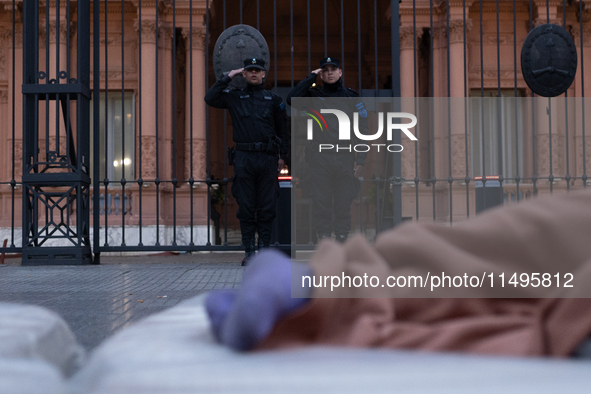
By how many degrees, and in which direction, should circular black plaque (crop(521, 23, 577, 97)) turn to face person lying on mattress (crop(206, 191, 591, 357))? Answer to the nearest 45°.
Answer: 0° — it already faces them

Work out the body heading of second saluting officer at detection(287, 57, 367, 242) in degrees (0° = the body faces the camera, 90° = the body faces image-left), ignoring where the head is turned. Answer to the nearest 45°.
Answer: approximately 0°

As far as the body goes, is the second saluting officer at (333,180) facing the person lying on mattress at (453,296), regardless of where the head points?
yes

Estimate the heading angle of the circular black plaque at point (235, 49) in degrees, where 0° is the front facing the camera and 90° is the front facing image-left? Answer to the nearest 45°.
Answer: approximately 0°

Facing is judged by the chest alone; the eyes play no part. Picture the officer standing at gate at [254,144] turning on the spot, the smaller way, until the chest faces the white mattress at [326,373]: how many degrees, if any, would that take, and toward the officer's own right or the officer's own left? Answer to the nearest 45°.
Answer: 0° — they already face it
